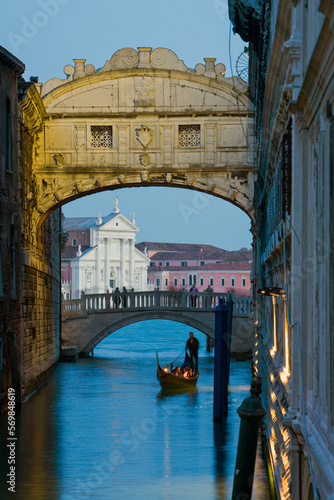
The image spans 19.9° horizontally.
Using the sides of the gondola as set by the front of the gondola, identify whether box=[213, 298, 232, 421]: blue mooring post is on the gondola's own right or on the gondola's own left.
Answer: on the gondola's own left

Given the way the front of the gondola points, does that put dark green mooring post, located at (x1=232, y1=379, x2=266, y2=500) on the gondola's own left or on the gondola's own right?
on the gondola's own left

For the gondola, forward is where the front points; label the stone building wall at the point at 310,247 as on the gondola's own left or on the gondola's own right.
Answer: on the gondola's own left

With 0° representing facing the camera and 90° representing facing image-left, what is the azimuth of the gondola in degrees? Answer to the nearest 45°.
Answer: approximately 45°

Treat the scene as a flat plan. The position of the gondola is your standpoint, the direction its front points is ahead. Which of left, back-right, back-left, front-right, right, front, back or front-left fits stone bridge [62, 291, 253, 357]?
back-right
